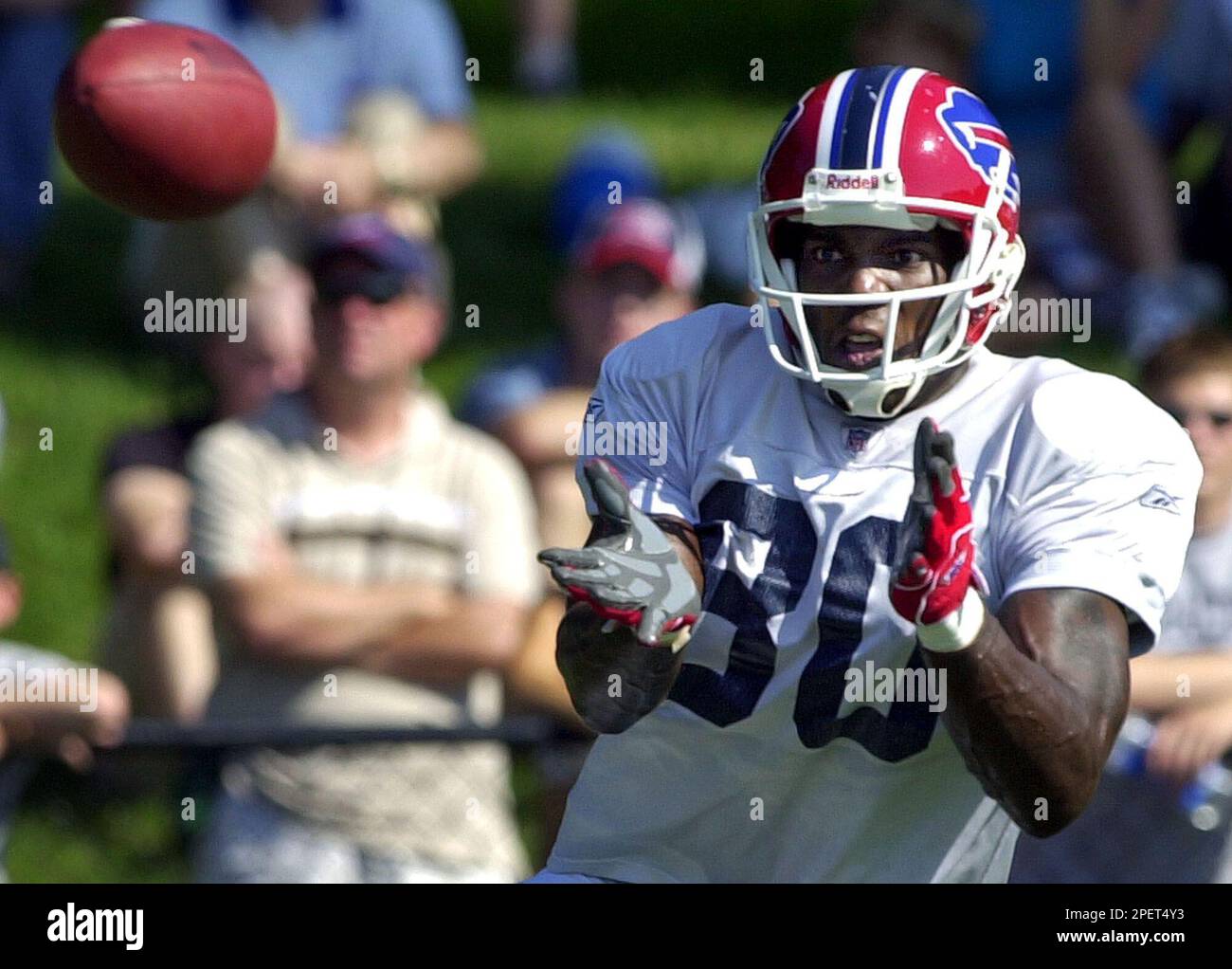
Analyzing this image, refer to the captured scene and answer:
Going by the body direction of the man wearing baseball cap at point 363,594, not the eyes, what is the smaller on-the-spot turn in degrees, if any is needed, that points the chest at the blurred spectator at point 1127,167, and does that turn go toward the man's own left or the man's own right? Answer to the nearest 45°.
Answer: approximately 135° to the man's own left

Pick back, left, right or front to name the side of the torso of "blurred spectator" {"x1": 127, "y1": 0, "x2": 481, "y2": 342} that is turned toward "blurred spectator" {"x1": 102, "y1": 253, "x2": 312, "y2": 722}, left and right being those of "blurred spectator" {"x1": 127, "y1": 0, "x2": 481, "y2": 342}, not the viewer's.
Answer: front

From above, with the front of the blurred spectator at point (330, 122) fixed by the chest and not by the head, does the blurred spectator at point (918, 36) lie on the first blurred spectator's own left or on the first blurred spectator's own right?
on the first blurred spectator's own left

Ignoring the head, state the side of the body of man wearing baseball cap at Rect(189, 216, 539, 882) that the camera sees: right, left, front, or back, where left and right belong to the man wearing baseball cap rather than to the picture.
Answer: front

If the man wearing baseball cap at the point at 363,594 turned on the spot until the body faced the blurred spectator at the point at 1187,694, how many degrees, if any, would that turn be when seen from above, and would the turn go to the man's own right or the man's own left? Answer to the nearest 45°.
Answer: approximately 90° to the man's own left

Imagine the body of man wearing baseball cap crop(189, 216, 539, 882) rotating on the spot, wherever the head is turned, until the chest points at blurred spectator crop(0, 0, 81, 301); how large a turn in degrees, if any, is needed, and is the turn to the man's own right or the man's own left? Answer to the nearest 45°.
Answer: approximately 135° to the man's own right

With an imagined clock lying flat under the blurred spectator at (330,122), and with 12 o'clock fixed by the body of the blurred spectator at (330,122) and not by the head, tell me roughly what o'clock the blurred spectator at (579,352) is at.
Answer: the blurred spectator at (579,352) is roughly at 11 o'clock from the blurred spectator at (330,122).

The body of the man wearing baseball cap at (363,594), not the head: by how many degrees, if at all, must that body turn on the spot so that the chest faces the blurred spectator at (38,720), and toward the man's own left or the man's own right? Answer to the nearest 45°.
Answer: approximately 90° to the man's own right

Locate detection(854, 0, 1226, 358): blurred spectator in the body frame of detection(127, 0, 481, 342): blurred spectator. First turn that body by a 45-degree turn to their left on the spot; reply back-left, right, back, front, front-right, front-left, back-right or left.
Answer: front-left

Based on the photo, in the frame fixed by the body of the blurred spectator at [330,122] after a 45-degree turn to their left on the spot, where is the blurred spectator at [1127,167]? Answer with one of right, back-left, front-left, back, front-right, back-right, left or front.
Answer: front-left

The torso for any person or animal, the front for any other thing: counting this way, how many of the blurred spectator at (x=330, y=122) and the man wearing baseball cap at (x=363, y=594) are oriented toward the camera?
2

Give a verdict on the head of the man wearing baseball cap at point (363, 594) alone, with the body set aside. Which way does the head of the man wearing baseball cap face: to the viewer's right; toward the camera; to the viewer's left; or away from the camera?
toward the camera

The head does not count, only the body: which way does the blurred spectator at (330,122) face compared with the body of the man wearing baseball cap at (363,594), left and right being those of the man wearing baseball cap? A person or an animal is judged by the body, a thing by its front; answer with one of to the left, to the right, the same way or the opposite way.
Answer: the same way

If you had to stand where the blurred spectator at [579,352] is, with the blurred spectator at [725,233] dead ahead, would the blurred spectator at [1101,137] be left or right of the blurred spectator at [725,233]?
right

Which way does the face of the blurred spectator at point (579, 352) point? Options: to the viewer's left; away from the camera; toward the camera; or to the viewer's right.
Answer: toward the camera

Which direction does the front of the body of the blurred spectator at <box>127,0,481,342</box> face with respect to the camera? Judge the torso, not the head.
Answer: toward the camera

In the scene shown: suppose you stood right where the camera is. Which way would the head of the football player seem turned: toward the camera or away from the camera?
toward the camera
